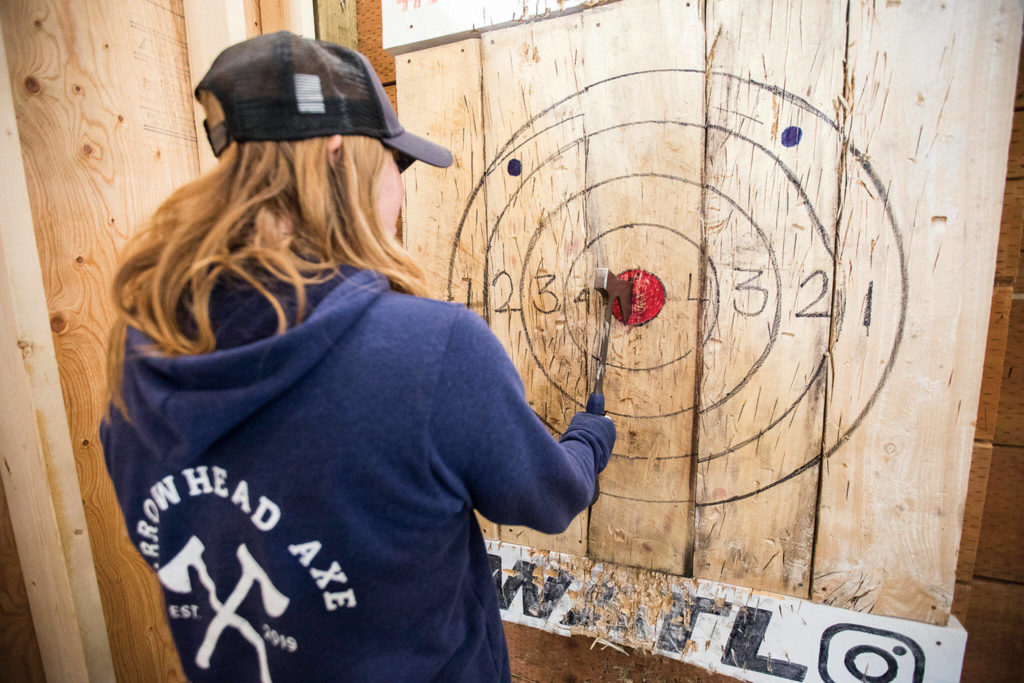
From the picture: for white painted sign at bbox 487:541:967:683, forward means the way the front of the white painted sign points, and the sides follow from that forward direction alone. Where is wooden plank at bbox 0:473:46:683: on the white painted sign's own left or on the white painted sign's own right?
on the white painted sign's own right

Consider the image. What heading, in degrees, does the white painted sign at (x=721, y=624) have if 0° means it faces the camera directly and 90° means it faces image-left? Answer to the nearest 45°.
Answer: approximately 0°

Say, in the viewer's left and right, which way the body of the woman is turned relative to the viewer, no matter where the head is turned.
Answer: facing away from the viewer and to the right of the viewer

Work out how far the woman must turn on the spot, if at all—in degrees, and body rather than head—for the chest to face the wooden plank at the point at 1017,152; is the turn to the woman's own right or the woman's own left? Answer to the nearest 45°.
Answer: approximately 45° to the woman's own right

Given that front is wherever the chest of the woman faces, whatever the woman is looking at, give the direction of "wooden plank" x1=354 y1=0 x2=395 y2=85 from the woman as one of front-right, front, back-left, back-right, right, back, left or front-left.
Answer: front-left

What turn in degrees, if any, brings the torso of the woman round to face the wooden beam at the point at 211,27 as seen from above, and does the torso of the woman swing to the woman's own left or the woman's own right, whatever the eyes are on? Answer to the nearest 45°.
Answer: approximately 45° to the woman's own left

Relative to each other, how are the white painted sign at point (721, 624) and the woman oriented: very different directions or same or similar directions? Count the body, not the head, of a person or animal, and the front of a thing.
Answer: very different directions

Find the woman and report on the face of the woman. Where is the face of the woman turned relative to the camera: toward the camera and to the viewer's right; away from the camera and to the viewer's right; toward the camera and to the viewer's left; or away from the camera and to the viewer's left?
away from the camera and to the viewer's right

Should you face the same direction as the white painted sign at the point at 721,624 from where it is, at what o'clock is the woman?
The woman is roughly at 1 o'clock from the white painted sign.

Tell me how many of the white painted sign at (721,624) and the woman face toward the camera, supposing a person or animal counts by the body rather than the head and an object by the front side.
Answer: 1

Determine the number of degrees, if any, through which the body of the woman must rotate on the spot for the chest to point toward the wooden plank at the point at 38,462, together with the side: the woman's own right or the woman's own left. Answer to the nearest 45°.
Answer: approximately 90° to the woman's own left
